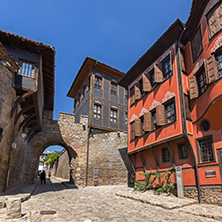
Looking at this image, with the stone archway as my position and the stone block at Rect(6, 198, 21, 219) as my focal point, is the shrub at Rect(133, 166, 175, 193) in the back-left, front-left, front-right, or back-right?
front-left

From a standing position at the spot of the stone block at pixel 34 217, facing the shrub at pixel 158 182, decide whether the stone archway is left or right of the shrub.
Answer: left

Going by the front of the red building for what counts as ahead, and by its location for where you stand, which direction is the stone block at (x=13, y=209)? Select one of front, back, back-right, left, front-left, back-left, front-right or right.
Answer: front

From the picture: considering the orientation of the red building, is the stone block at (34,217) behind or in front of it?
in front

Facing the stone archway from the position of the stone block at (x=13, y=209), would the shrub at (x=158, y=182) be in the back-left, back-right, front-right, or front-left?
front-right

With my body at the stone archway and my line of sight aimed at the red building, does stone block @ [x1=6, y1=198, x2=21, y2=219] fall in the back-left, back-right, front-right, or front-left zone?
front-right

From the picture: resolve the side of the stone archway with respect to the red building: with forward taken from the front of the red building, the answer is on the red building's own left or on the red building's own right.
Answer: on the red building's own right

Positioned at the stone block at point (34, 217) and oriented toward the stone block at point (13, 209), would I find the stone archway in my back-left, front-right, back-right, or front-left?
front-right
